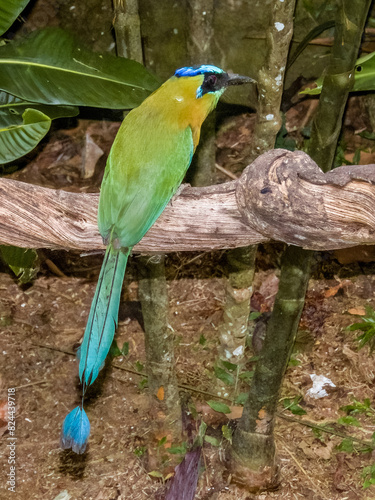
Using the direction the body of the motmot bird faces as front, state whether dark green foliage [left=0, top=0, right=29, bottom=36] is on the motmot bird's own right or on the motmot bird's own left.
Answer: on the motmot bird's own left

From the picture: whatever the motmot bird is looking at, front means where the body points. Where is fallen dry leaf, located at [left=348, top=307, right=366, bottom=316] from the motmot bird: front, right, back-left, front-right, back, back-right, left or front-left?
front

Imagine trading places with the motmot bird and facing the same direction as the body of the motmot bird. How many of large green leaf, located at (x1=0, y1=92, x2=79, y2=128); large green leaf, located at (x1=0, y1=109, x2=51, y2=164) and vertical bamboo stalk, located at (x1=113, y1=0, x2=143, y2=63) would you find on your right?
0

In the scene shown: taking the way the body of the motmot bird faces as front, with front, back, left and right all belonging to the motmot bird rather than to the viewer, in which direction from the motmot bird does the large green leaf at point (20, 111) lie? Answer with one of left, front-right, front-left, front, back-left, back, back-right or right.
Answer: left

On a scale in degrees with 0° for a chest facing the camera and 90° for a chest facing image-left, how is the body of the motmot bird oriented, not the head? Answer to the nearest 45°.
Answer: approximately 225°

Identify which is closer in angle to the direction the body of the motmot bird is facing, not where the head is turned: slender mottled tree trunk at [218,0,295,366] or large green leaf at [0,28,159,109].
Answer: the slender mottled tree trunk

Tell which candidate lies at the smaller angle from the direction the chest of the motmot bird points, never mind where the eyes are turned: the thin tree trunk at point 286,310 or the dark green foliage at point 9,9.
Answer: the thin tree trunk
